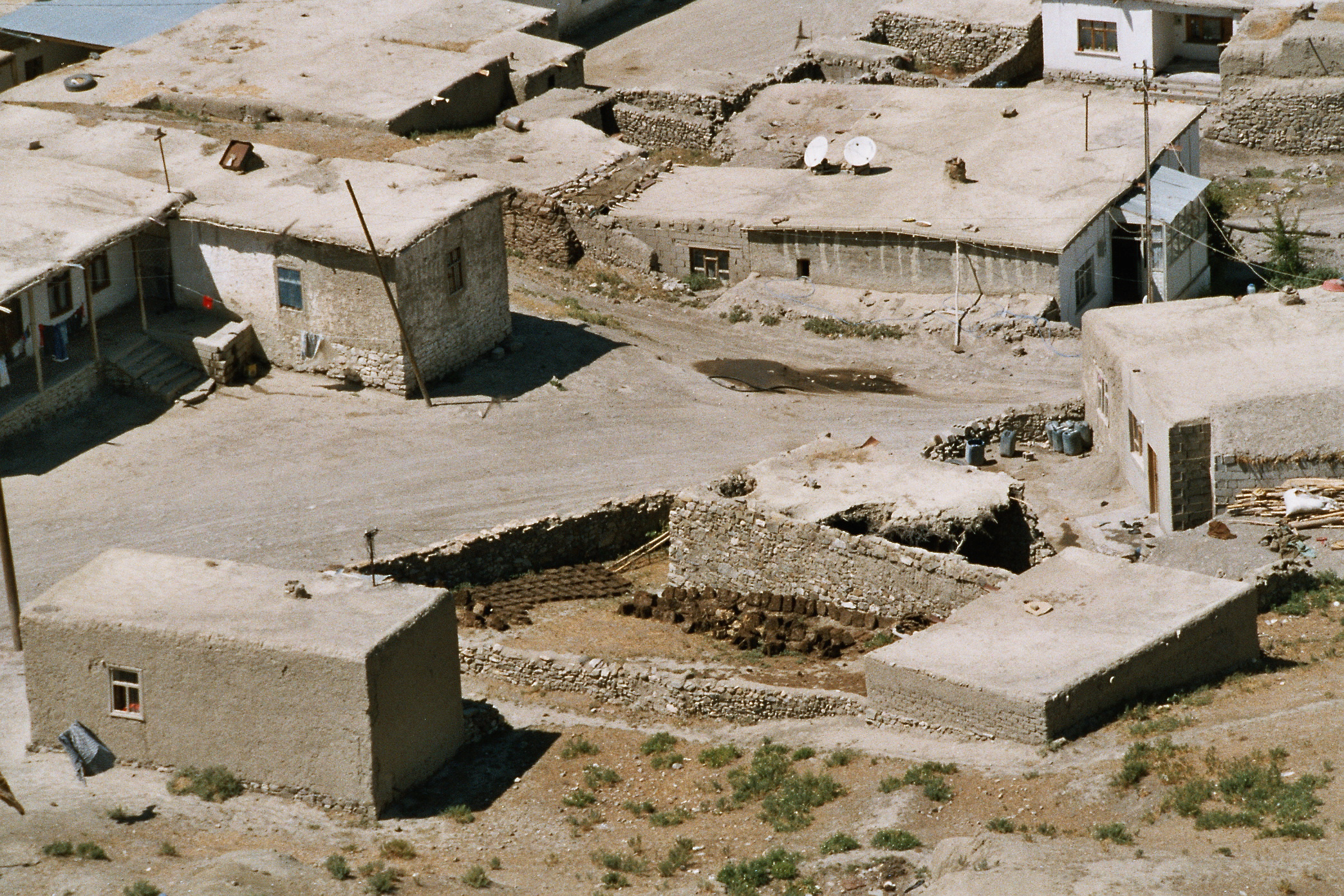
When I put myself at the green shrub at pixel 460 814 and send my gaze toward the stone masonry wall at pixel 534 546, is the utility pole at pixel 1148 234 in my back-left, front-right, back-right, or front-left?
front-right

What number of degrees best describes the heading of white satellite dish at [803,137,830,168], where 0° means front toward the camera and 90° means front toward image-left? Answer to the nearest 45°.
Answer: approximately 45°

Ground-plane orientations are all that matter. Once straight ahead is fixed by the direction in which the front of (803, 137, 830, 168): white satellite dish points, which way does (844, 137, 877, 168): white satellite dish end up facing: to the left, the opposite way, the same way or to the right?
the same way

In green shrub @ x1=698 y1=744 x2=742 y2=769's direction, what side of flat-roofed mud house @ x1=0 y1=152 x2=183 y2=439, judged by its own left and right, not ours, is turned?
front

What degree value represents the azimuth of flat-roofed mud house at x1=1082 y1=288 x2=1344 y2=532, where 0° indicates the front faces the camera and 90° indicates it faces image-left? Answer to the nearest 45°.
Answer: approximately 45°

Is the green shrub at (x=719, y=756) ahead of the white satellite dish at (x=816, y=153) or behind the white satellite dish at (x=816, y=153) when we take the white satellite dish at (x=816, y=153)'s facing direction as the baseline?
ahead

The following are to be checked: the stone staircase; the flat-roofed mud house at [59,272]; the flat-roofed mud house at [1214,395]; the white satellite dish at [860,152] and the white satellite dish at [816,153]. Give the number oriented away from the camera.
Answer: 0

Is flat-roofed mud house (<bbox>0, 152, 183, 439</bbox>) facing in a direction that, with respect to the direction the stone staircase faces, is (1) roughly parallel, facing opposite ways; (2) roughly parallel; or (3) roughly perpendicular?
roughly parallel

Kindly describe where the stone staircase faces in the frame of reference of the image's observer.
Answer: facing the viewer and to the right of the viewer
